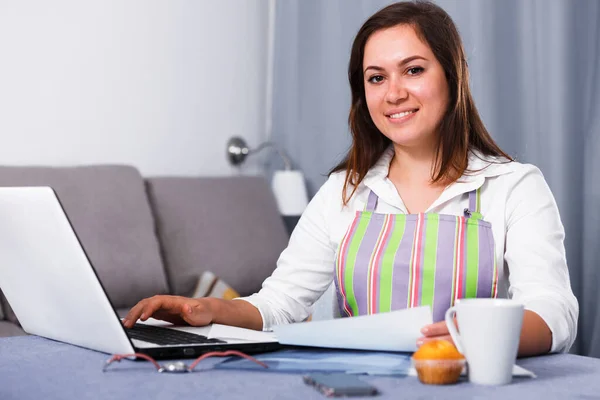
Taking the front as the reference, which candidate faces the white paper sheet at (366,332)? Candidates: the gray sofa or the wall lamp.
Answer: the gray sofa

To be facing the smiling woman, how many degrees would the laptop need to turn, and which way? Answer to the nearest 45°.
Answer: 0° — it already faces them

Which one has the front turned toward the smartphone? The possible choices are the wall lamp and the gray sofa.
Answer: the gray sofa

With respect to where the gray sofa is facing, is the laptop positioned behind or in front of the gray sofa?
in front

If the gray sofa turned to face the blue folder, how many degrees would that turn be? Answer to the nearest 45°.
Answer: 0° — it already faces it

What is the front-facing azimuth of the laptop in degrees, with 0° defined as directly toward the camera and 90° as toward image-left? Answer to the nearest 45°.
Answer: approximately 225°

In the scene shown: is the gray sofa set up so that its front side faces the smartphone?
yes

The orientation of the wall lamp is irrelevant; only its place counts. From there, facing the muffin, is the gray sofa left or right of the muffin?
right

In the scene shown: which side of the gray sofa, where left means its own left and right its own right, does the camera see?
front

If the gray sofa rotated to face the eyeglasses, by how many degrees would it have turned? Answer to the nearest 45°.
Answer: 0° — it already faces it
